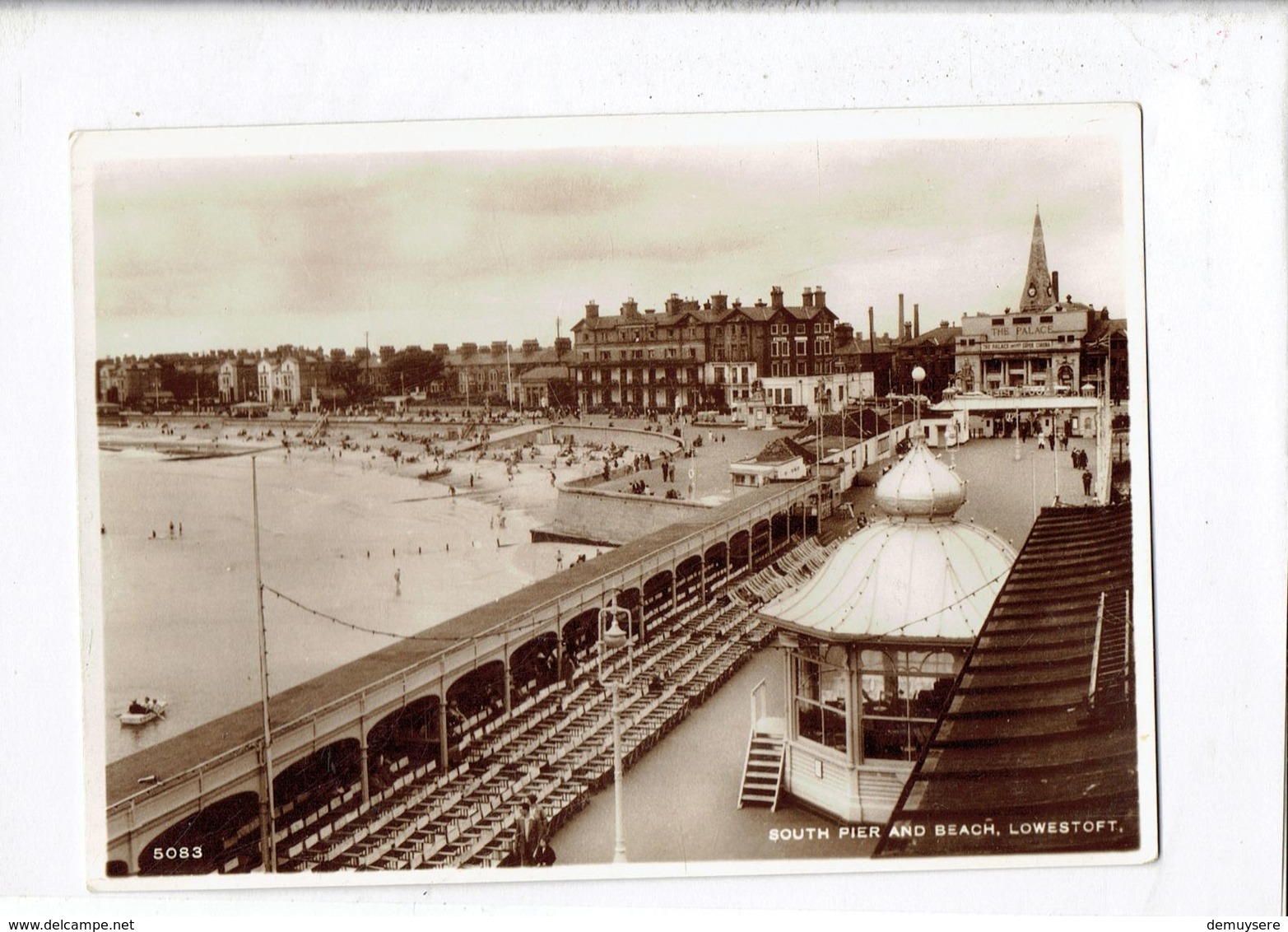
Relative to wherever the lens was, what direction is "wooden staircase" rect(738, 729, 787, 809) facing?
facing the viewer
